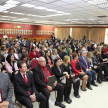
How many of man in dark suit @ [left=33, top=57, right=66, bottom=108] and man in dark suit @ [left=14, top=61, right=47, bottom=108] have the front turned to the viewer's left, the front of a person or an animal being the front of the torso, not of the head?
0

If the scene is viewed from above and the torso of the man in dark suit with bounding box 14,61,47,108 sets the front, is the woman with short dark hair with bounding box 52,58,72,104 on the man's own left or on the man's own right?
on the man's own left

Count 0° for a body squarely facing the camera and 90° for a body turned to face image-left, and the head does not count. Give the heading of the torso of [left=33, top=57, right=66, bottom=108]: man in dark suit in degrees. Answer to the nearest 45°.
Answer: approximately 315°

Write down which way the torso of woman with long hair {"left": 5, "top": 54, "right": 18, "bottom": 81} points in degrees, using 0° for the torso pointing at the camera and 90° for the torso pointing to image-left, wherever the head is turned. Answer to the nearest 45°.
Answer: approximately 315°

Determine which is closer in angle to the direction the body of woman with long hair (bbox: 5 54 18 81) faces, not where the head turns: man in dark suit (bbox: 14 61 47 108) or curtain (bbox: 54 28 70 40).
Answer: the man in dark suit

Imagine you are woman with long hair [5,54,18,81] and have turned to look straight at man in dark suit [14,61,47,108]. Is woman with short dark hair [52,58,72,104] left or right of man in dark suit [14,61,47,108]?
left

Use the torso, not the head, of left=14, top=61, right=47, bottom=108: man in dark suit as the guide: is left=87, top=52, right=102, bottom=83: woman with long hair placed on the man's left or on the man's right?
on the man's left

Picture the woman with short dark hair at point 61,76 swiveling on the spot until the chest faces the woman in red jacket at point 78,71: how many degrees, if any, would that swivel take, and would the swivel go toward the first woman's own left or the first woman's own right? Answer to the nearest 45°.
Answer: approximately 90° to the first woman's own left

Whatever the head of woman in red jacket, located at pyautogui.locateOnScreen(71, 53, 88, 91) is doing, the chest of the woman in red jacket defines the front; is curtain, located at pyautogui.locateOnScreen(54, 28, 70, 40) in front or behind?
behind
